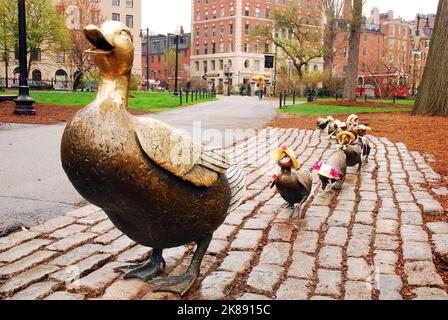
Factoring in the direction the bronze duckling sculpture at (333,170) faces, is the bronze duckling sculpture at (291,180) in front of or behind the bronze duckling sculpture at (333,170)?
in front

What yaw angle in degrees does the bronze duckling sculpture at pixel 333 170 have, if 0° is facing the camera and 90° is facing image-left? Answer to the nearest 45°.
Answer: approximately 45°

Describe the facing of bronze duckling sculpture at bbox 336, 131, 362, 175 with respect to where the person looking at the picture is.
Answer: facing the viewer and to the left of the viewer

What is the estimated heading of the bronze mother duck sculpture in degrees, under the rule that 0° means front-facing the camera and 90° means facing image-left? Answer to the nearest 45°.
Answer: approximately 45°

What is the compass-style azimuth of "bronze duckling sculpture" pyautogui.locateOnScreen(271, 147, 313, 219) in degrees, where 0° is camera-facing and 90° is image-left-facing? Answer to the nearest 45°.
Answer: approximately 45°

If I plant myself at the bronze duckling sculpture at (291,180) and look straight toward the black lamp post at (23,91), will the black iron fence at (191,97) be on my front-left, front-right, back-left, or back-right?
front-right

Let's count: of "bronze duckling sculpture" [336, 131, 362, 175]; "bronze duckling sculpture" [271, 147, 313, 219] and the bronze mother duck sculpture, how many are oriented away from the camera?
0

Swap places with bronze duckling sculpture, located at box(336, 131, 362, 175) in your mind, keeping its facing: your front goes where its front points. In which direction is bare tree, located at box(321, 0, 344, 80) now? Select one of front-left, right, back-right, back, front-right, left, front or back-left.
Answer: back-right

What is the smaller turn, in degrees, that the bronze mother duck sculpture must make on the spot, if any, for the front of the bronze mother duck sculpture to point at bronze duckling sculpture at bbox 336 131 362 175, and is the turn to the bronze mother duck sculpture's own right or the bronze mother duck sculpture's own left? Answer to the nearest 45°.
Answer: approximately 180°

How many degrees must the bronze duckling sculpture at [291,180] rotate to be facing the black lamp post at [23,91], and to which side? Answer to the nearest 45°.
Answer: approximately 90° to its right

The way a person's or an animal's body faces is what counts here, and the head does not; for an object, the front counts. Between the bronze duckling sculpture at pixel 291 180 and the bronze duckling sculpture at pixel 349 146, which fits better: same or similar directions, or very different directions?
same or similar directions

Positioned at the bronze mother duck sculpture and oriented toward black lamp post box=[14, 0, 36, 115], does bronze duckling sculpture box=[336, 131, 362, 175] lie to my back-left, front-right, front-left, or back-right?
front-right
